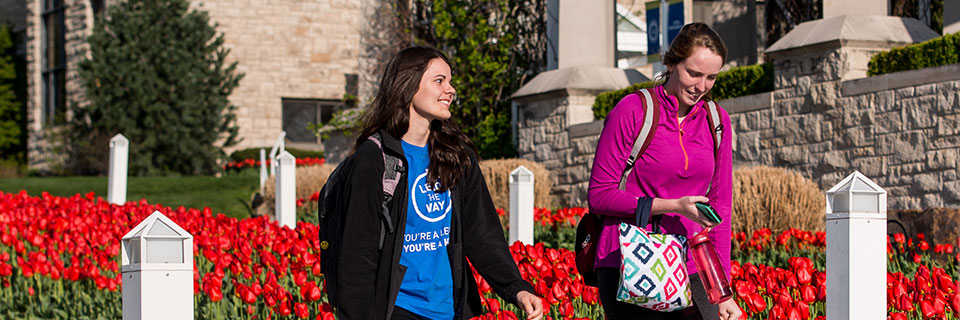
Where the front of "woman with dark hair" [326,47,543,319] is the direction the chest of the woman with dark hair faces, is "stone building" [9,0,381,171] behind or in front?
behind

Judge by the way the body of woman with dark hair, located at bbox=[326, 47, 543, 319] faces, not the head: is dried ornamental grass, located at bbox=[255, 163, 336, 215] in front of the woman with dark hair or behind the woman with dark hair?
behind

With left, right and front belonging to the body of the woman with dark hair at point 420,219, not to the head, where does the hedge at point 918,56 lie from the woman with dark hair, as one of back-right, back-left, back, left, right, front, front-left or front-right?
left

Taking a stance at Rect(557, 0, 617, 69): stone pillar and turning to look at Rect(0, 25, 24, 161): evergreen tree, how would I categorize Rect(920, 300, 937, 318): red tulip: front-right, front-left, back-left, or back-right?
back-left

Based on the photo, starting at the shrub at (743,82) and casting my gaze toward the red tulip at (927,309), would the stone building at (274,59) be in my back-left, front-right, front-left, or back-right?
back-right

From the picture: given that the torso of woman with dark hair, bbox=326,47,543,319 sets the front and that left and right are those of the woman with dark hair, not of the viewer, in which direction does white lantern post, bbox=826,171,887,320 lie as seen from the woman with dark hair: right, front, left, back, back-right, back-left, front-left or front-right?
front-left

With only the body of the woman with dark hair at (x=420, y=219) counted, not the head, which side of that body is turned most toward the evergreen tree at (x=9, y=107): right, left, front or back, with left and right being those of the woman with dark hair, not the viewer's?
back

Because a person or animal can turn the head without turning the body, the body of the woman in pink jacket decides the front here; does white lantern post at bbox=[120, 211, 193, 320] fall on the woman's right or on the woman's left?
on the woman's right

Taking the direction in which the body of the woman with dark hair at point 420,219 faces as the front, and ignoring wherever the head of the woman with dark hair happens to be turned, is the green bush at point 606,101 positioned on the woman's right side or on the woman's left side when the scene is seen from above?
on the woman's left side

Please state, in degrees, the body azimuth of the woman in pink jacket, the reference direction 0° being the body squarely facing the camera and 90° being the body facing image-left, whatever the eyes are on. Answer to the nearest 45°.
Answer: approximately 315°

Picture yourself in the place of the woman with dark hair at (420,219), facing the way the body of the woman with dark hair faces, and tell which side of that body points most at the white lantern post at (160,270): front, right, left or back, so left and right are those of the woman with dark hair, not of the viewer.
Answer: right

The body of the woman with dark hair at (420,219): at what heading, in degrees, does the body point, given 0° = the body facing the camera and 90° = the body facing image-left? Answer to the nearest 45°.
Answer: approximately 315°
